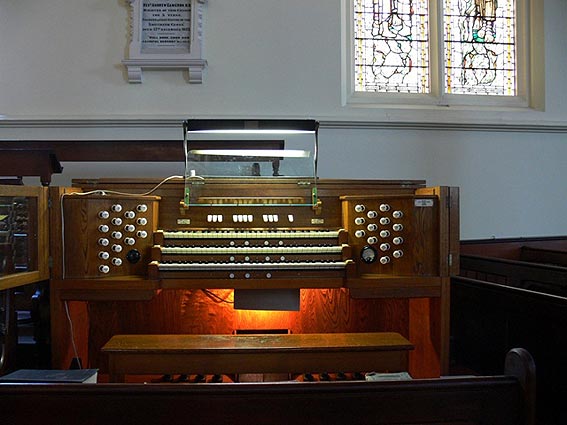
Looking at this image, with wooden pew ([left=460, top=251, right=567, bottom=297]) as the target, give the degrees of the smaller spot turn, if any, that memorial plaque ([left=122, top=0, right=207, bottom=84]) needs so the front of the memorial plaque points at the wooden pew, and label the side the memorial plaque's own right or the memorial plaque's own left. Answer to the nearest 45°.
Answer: approximately 45° to the memorial plaque's own left

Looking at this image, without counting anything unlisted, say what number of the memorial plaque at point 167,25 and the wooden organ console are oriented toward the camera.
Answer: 2

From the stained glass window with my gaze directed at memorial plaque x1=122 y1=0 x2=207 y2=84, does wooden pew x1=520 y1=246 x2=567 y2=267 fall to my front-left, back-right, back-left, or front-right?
back-left

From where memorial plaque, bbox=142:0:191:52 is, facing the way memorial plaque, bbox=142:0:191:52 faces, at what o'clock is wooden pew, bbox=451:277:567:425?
The wooden pew is roughly at 11 o'clock from the memorial plaque.

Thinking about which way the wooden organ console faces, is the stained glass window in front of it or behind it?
behind

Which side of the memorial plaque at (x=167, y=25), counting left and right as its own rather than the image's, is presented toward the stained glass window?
left

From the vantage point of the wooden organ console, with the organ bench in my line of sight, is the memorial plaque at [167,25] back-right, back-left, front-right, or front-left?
back-right

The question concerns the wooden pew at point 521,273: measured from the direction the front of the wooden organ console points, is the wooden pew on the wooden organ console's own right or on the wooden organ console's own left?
on the wooden organ console's own left

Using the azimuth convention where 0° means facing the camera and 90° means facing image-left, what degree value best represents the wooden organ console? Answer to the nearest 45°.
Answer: approximately 0°

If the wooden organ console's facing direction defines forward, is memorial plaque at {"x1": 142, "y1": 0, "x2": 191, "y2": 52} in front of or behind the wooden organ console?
behind

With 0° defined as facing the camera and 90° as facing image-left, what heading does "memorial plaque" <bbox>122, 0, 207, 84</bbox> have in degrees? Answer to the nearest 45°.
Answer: approximately 0°

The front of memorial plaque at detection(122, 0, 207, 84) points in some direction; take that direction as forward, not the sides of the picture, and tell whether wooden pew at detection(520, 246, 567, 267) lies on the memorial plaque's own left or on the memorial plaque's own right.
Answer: on the memorial plaque's own left
